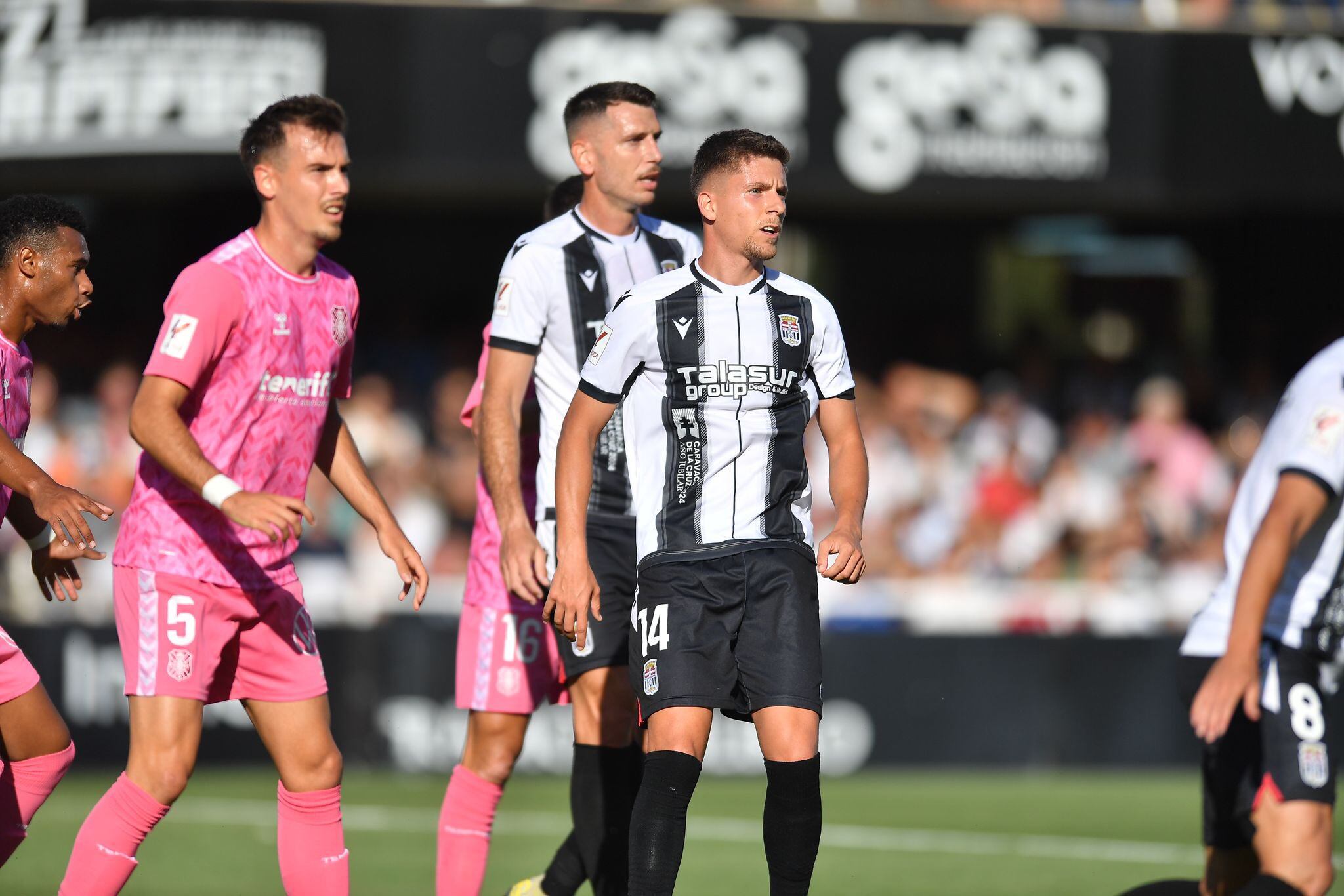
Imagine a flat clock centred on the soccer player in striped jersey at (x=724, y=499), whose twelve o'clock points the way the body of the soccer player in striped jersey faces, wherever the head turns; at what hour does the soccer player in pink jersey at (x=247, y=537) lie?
The soccer player in pink jersey is roughly at 3 o'clock from the soccer player in striped jersey.

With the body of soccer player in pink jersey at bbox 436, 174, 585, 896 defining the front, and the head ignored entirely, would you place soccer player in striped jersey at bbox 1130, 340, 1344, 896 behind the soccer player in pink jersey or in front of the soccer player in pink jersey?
in front

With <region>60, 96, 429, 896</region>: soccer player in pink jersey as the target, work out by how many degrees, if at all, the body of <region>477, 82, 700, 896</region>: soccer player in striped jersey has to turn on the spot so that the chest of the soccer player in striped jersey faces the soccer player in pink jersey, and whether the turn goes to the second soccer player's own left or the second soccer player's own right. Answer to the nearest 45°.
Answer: approximately 90° to the second soccer player's own right

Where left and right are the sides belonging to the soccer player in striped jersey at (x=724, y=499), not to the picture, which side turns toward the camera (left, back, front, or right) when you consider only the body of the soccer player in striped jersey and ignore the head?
front

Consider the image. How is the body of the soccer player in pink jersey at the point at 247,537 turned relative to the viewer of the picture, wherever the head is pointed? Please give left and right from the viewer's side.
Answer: facing the viewer and to the right of the viewer

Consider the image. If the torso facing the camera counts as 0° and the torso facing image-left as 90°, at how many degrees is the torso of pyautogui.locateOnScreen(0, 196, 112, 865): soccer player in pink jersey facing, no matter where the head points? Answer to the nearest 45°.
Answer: approximately 270°

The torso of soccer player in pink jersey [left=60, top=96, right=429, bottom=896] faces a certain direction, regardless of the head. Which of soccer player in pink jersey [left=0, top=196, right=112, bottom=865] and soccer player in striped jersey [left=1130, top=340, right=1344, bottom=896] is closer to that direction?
the soccer player in striped jersey

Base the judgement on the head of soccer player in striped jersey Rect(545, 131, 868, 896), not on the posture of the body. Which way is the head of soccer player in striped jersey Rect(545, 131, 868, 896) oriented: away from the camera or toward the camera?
toward the camera

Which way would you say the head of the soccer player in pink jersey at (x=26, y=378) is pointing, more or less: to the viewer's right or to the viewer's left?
to the viewer's right

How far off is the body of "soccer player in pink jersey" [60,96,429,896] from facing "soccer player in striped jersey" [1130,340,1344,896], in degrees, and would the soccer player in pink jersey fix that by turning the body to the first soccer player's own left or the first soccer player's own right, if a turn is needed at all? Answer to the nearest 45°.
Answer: approximately 45° to the first soccer player's own left

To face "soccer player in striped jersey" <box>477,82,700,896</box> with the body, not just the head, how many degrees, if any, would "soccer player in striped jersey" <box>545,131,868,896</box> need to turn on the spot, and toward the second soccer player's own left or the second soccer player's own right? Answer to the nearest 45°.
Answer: approximately 135° to the second soccer player's own right
